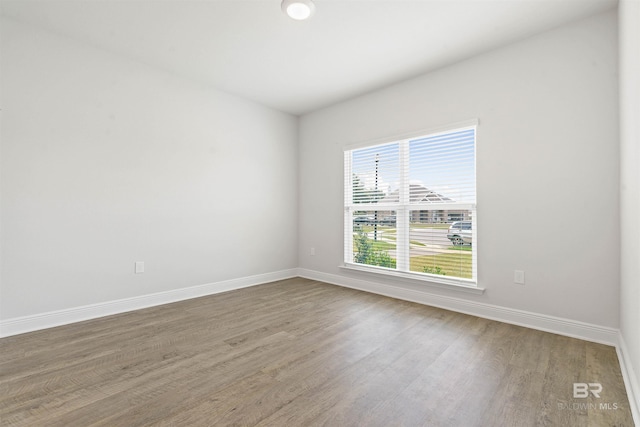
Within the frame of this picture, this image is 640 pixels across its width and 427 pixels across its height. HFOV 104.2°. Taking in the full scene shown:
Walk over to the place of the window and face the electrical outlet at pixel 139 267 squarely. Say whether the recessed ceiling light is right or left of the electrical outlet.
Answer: left

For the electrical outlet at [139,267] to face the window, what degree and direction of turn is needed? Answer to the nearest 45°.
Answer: approximately 45° to its left
